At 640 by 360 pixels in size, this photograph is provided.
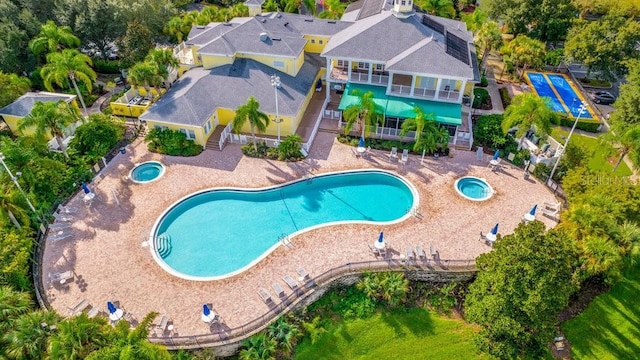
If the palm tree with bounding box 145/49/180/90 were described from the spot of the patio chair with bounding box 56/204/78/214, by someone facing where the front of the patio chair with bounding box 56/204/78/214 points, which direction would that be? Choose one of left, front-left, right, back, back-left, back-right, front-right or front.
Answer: front-left

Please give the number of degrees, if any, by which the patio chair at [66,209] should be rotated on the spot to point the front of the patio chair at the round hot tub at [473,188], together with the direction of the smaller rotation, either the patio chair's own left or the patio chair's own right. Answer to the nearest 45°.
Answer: approximately 45° to the patio chair's own right

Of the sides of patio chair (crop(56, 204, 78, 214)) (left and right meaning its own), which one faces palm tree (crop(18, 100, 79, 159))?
left

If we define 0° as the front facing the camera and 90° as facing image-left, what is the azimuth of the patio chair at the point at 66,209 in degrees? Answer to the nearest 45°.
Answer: approximately 270°

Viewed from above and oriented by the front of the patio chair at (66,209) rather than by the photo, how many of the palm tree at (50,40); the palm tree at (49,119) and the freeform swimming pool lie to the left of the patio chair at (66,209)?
2

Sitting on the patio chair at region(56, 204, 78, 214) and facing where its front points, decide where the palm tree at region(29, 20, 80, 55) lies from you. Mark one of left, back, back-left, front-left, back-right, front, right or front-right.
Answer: left

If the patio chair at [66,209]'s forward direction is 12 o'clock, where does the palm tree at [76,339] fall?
The palm tree is roughly at 3 o'clock from the patio chair.

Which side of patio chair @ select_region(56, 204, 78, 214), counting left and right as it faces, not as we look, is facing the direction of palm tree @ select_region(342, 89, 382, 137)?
front

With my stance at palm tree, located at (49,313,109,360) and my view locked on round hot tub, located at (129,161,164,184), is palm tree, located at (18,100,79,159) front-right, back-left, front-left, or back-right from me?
front-left

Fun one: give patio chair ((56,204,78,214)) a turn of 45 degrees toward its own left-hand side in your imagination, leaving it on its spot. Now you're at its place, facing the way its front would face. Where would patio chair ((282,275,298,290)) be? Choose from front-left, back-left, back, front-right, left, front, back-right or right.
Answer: right

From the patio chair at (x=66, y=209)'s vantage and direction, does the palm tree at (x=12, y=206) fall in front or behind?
behind

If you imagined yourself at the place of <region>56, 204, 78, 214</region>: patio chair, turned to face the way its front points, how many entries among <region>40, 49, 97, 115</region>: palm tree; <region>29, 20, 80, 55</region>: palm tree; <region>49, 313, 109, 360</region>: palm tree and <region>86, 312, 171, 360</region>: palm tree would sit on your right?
2

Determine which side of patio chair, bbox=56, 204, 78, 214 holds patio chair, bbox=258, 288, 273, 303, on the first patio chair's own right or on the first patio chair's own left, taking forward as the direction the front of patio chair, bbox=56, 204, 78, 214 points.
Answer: on the first patio chair's own right

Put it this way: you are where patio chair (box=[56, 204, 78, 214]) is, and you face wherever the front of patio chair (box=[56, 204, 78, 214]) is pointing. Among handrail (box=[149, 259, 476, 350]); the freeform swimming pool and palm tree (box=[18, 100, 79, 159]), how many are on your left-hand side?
1

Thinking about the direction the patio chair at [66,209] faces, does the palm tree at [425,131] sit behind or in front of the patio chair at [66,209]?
in front

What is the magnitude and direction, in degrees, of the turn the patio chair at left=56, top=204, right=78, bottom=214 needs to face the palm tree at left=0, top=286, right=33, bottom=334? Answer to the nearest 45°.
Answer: approximately 90° to its right

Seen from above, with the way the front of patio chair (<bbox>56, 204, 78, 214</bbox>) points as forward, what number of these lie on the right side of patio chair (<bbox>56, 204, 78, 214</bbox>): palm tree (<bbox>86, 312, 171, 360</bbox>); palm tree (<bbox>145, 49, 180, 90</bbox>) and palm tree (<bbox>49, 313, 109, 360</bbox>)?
2

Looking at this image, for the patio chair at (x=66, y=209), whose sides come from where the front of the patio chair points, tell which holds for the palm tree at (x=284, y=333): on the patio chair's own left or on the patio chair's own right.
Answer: on the patio chair's own right

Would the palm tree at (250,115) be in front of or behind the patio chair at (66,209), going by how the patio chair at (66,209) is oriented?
in front

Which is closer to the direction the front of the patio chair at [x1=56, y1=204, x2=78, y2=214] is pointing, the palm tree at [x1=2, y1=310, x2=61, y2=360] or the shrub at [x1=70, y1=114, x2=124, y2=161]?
the shrub

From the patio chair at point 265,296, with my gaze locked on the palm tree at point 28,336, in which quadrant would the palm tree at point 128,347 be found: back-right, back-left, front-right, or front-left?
front-left
